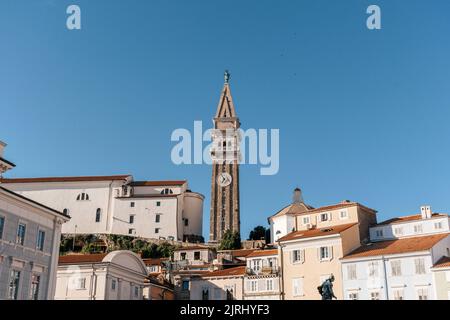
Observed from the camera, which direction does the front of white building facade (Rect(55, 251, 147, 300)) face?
facing the viewer and to the right of the viewer
